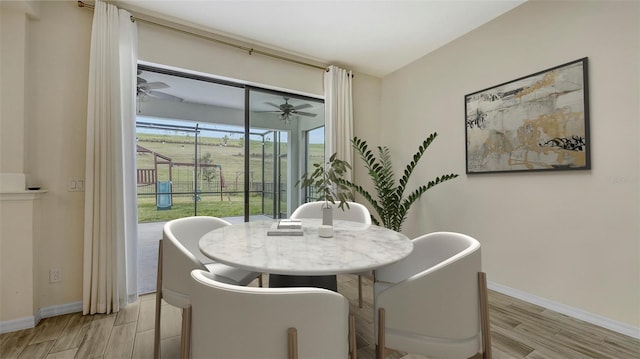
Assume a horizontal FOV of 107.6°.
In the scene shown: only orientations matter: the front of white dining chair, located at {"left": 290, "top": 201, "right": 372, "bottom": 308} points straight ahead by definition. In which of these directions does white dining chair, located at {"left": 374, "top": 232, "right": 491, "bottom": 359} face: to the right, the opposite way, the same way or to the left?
to the right

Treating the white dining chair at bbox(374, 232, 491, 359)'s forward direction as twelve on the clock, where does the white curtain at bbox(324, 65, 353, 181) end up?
The white curtain is roughly at 2 o'clock from the white dining chair.

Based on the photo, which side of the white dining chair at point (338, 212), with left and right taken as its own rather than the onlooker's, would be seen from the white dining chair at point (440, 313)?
front

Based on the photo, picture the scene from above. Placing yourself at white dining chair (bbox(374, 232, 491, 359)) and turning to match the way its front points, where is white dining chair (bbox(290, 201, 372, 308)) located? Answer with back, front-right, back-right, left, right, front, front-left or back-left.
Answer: front-right

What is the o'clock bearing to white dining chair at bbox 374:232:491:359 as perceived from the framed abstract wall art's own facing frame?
The white dining chair is roughly at 11 o'clock from the framed abstract wall art.

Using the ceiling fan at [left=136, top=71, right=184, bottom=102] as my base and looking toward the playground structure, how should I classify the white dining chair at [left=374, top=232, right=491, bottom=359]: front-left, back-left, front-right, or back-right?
back-right

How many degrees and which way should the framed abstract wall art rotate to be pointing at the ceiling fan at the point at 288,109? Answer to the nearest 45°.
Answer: approximately 45° to its right

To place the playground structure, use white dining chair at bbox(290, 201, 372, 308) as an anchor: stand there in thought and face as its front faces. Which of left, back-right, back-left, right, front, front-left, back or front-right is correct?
back-right

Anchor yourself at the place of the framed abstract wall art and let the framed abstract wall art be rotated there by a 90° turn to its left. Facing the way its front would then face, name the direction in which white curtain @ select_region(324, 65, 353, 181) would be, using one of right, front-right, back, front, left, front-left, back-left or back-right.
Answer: back-right

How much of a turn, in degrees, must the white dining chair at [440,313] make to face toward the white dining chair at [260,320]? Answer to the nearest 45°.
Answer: approximately 45° to its left

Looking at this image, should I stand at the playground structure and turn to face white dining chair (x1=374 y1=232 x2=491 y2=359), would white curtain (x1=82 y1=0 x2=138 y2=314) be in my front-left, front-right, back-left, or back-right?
front-right

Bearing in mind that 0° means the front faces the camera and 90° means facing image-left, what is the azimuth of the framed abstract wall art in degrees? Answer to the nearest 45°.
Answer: approximately 45°

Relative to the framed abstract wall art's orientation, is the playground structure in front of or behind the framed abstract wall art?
in front

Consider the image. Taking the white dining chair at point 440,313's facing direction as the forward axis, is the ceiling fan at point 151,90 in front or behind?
in front

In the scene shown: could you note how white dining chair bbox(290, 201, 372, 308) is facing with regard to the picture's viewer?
facing the viewer

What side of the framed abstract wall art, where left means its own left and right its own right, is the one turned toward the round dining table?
front

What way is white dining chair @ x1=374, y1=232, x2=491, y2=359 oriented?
to the viewer's left

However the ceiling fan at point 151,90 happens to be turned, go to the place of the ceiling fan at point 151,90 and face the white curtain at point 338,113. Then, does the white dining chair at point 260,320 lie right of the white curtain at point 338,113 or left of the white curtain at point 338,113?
right

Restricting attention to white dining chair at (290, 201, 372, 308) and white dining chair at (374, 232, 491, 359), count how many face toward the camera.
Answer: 1

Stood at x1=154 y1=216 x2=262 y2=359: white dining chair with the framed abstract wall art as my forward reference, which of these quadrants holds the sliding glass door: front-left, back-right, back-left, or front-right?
front-left
